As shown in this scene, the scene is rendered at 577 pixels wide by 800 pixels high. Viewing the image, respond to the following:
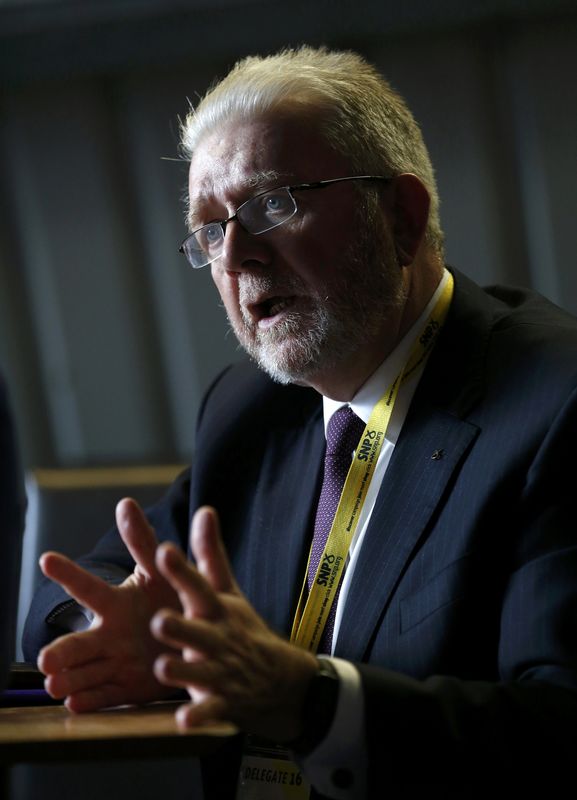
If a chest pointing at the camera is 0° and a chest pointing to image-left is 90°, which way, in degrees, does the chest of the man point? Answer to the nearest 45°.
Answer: approximately 45°

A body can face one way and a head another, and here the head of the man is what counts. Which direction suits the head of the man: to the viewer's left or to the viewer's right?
to the viewer's left

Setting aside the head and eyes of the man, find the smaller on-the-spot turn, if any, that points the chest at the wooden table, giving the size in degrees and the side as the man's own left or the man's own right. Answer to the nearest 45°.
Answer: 0° — they already face it
